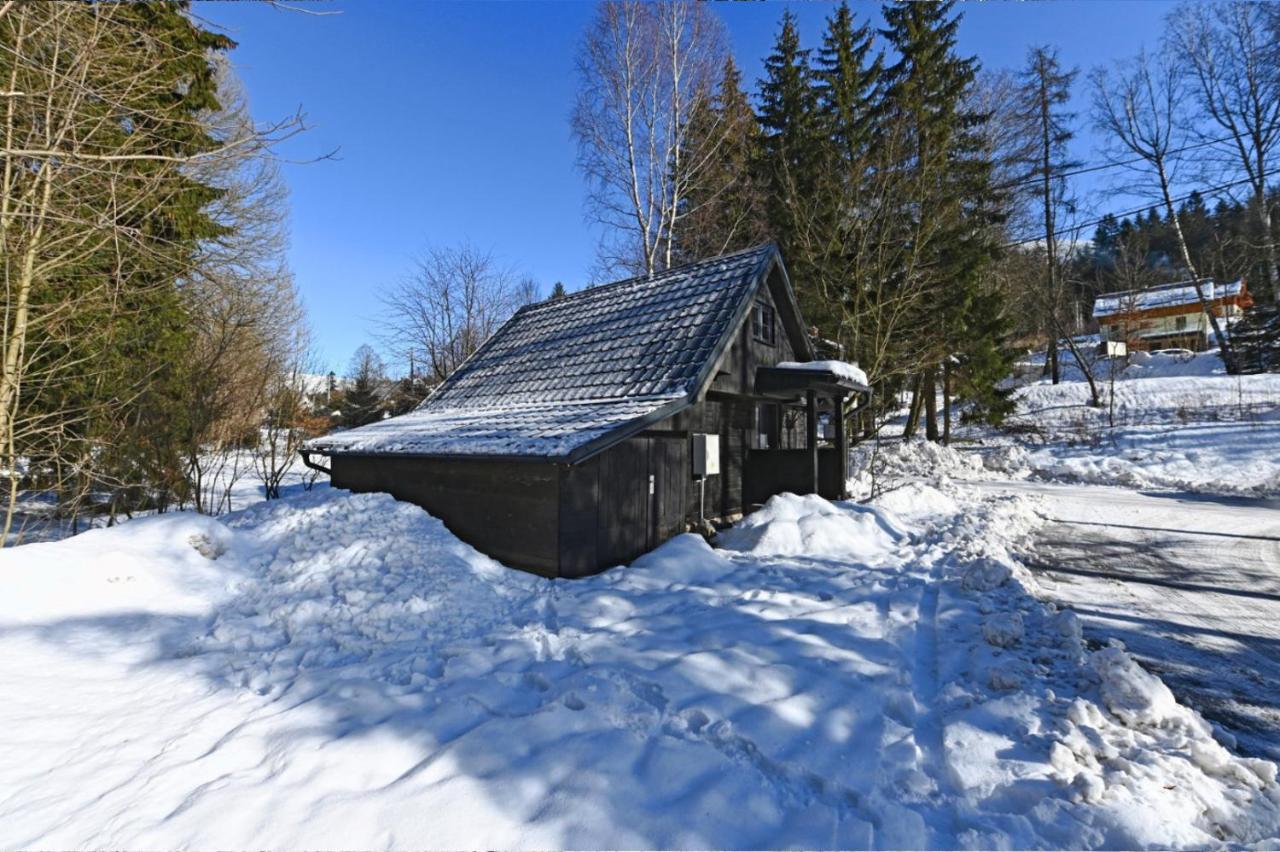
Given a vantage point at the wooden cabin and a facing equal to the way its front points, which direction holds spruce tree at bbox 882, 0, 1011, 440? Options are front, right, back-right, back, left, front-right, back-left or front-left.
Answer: left

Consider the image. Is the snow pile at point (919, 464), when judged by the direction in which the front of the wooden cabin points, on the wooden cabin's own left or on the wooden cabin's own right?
on the wooden cabin's own left

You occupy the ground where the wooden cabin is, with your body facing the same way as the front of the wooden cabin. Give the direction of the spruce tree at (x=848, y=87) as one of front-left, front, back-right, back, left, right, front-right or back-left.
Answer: left

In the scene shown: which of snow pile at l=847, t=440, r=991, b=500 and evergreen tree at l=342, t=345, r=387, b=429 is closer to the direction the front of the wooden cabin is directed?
the snow pile

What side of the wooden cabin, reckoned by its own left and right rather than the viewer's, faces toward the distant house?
left

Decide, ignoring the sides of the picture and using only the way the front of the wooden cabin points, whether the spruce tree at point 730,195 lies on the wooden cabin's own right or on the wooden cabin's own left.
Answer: on the wooden cabin's own left

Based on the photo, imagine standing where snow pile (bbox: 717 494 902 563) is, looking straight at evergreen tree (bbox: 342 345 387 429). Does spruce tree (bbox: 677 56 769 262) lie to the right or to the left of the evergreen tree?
right

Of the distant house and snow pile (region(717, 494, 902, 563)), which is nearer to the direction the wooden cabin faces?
the snow pile

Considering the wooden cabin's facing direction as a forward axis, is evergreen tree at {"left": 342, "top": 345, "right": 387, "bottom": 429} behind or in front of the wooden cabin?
behind

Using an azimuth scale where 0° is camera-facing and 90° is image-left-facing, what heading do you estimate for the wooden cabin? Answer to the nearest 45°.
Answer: approximately 315°

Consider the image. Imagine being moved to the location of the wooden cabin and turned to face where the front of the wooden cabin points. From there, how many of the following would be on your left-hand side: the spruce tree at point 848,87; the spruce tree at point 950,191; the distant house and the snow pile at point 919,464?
4
